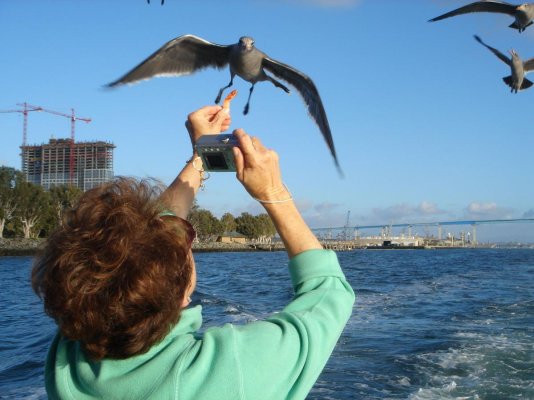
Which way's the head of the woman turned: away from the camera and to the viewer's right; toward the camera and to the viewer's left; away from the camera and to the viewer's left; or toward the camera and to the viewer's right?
away from the camera and to the viewer's right

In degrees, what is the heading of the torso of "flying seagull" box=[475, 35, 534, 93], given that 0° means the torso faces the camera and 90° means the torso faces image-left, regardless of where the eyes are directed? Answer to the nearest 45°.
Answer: approximately 0°

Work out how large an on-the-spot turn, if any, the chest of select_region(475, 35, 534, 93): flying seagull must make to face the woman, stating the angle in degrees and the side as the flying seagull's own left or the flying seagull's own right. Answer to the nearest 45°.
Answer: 0° — it already faces them
